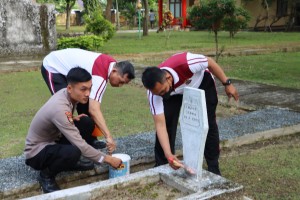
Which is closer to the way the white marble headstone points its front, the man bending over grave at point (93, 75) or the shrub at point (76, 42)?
the man bending over grave

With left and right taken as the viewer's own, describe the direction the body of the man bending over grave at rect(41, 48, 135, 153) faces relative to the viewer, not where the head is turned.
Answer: facing to the right of the viewer

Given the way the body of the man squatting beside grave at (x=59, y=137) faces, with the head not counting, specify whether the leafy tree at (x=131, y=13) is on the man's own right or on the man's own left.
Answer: on the man's own left

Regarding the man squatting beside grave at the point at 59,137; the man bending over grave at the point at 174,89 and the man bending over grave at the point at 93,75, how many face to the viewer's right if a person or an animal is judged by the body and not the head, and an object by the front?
2

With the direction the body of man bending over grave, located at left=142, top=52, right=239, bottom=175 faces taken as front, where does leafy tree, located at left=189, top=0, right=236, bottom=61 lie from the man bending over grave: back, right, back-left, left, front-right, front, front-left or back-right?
back-right

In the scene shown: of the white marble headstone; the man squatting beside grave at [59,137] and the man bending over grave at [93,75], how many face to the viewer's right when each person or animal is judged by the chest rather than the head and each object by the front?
2

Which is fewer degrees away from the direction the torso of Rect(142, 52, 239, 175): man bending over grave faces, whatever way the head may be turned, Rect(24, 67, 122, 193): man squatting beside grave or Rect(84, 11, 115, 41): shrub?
the man squatting beside grave

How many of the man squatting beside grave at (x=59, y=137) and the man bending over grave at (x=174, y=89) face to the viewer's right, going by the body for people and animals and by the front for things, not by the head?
1

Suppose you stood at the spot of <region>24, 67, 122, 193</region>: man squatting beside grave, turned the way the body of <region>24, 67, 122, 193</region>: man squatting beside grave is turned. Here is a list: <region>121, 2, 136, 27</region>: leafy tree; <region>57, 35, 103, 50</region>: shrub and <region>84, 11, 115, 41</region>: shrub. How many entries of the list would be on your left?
3

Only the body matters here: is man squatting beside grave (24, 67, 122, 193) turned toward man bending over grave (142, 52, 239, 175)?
yes

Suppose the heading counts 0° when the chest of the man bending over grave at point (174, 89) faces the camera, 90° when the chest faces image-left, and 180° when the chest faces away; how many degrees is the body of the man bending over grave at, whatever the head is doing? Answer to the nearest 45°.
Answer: approximately 45°

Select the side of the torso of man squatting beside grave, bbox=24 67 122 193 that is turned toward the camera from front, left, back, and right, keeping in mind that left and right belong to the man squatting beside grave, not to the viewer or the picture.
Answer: right

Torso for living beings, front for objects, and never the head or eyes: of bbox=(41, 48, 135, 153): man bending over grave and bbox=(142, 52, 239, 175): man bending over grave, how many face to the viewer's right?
1

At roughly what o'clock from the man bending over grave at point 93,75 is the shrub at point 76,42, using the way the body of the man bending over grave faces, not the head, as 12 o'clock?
The shrub is roughly at 9 o'clock from the man bending over grave.
